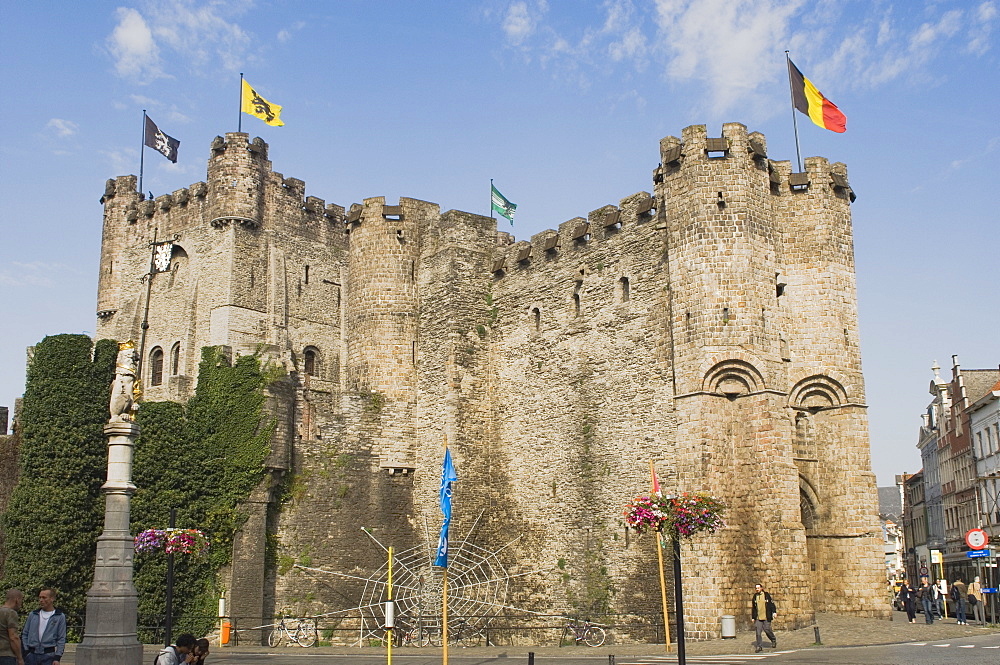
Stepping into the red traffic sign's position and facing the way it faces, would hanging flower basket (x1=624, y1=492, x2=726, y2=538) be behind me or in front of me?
in front

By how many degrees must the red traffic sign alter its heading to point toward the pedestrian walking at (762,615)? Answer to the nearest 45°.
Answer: approximately 45° to its right

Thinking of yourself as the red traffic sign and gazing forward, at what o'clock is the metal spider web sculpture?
The metal spider web sculpture is roughly at 3 o'clock from the red traffic sign.

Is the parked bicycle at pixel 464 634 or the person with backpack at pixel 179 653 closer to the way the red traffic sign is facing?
the person with backpack

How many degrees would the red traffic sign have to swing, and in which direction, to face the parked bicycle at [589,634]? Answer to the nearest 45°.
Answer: approximately 90° to its right

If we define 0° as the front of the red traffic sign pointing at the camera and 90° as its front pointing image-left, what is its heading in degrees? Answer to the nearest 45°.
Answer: approximately 0°

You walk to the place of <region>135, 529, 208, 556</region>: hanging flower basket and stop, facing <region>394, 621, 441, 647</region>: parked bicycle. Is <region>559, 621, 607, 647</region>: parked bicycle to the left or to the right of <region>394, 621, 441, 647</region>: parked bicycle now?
right

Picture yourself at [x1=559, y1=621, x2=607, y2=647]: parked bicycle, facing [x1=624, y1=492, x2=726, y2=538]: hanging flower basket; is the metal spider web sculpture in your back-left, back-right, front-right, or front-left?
back-right

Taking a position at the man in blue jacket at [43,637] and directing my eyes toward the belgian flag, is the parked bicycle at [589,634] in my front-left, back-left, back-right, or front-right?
front-left
